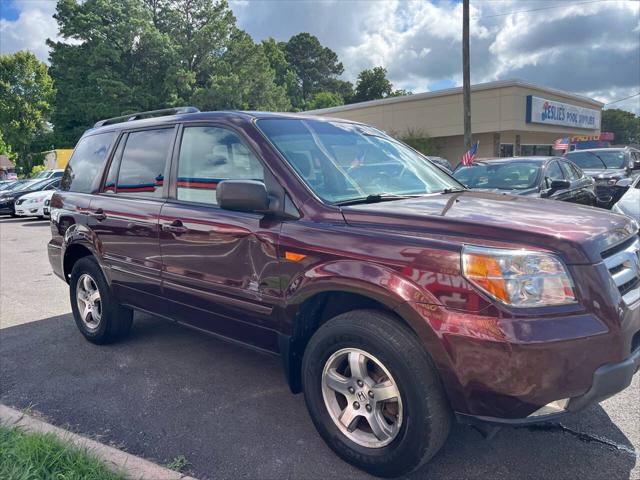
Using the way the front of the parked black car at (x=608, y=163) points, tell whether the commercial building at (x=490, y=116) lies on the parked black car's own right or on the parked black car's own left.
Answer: on the parked black car's own right

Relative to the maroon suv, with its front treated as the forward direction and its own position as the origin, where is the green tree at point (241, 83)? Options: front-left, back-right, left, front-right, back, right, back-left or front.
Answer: back-left

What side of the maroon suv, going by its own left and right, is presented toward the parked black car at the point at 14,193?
back

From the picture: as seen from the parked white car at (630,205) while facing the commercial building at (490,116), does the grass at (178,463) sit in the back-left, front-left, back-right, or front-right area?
back-left

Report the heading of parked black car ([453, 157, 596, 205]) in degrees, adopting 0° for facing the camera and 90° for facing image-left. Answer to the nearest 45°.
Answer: approximately 45°

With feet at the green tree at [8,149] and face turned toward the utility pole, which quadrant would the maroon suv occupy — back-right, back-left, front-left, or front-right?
front-right

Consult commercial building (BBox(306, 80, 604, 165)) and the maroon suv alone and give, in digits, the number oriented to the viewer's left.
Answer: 0

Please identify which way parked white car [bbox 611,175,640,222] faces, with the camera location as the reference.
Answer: facing the viewer and to the left of the viewer

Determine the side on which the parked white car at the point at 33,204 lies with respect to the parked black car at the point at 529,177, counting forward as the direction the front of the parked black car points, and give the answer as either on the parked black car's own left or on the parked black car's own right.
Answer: on the parked black car's own right

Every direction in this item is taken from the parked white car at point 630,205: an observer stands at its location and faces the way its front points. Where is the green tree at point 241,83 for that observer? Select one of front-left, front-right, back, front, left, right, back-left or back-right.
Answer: right

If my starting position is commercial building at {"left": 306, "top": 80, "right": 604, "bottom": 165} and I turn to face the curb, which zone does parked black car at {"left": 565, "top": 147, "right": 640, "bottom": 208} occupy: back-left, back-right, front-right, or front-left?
front-left

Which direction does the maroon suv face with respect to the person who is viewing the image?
facing the viewer and to the right of the viewer

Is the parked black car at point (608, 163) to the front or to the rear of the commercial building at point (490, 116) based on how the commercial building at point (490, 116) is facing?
to the front

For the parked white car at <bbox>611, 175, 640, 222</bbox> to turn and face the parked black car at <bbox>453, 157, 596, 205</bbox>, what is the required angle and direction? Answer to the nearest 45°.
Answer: approximately 90° to its right
